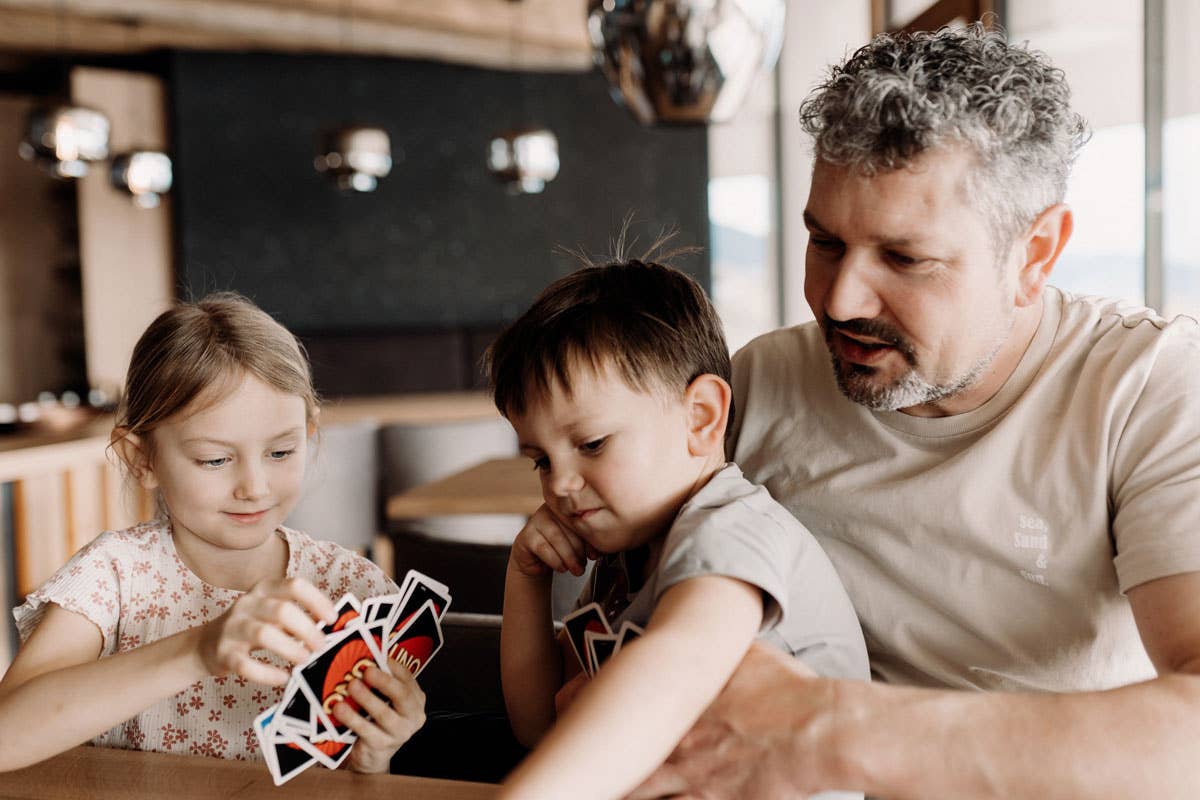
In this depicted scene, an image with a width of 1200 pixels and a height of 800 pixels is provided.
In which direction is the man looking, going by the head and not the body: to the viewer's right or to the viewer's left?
to the viewer's left

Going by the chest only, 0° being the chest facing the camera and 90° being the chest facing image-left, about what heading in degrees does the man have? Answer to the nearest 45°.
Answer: approximately 45°

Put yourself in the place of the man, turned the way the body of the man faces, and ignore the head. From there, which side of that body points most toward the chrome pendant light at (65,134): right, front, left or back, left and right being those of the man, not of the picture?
right

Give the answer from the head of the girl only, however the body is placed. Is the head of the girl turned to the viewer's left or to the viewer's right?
to the viewer's right

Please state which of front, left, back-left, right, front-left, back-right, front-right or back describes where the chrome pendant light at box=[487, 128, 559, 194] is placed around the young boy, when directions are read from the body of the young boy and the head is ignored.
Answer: back-right

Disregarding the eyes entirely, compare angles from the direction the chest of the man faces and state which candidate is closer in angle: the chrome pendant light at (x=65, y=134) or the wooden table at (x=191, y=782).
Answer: the wooden table

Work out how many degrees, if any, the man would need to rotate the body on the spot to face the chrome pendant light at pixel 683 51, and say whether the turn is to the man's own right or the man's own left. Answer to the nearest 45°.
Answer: approximately 90° to the man's own right

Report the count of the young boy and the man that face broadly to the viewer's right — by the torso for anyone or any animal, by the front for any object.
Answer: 0

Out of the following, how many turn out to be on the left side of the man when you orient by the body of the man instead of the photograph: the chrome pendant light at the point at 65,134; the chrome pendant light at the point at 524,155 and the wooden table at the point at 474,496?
0

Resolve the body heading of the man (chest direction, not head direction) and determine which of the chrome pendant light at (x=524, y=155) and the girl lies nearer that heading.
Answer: the girl

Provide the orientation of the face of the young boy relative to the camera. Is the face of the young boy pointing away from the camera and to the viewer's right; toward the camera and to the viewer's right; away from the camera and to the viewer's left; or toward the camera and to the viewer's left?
toward the camera and to the viewer's left

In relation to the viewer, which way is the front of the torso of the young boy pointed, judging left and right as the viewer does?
facing the viewer and to the left of the viewer

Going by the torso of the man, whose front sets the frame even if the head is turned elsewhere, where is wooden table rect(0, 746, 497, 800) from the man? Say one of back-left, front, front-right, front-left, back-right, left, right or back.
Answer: front
